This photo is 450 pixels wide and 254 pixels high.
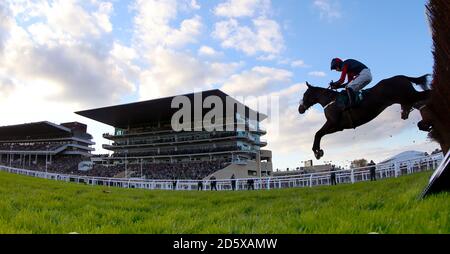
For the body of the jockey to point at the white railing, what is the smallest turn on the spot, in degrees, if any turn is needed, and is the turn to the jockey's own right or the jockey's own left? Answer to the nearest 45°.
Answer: approximately 90° to the jockey's own right

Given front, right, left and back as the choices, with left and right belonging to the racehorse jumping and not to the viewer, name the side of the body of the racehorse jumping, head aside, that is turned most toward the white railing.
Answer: right

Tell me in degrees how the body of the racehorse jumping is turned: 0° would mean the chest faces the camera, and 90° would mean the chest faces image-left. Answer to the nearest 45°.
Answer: approximately 90°

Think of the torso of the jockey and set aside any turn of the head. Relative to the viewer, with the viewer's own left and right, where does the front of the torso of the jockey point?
facing to the left of the viewer
